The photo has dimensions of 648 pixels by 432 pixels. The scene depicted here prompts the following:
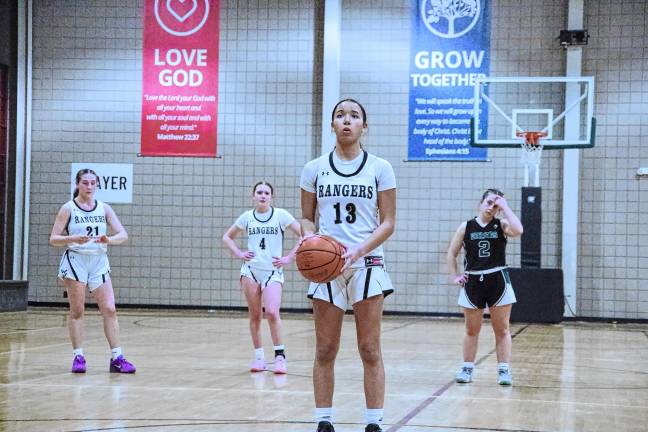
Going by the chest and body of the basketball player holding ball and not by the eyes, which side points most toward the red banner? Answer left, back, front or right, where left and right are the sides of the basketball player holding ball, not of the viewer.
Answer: back

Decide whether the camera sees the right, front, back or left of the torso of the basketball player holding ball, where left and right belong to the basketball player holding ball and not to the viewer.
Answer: front

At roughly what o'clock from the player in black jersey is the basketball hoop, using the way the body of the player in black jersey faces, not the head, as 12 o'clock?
The basketball hoop is roughly at 6 o'clock from the player in black jersey.

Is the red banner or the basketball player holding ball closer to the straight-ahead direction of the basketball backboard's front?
the basketball player holding ball

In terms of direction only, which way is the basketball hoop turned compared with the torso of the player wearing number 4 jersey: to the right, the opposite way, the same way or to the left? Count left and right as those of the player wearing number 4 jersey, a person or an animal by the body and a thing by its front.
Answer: the same way

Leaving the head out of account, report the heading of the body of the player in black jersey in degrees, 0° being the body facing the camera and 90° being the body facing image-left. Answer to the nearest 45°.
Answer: approximately 0°

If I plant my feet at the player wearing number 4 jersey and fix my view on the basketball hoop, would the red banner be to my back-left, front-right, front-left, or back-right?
front-left

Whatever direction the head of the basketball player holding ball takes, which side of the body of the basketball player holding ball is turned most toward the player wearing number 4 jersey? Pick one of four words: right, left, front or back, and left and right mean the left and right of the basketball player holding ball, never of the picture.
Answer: back

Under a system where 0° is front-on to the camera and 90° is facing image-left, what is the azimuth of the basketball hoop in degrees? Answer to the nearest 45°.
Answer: approximately 0°

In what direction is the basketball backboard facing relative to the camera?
toward the camera

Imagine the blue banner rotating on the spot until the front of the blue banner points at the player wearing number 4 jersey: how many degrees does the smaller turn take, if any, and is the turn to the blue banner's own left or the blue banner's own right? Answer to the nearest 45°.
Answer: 0° — it already faces them

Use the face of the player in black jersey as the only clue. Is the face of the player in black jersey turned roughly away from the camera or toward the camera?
toward the camera

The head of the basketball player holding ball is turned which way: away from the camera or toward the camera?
toward the camera

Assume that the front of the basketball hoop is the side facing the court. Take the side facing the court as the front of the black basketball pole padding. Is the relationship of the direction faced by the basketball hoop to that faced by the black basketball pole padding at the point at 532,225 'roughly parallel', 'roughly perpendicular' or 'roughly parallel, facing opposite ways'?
roughly parallel

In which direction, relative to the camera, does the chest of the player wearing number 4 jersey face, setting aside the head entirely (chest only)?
toward the camera

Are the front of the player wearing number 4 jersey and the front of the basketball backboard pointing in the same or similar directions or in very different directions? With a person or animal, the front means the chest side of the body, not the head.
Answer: same or similar directions

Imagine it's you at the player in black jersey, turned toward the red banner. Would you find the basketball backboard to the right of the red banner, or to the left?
right
